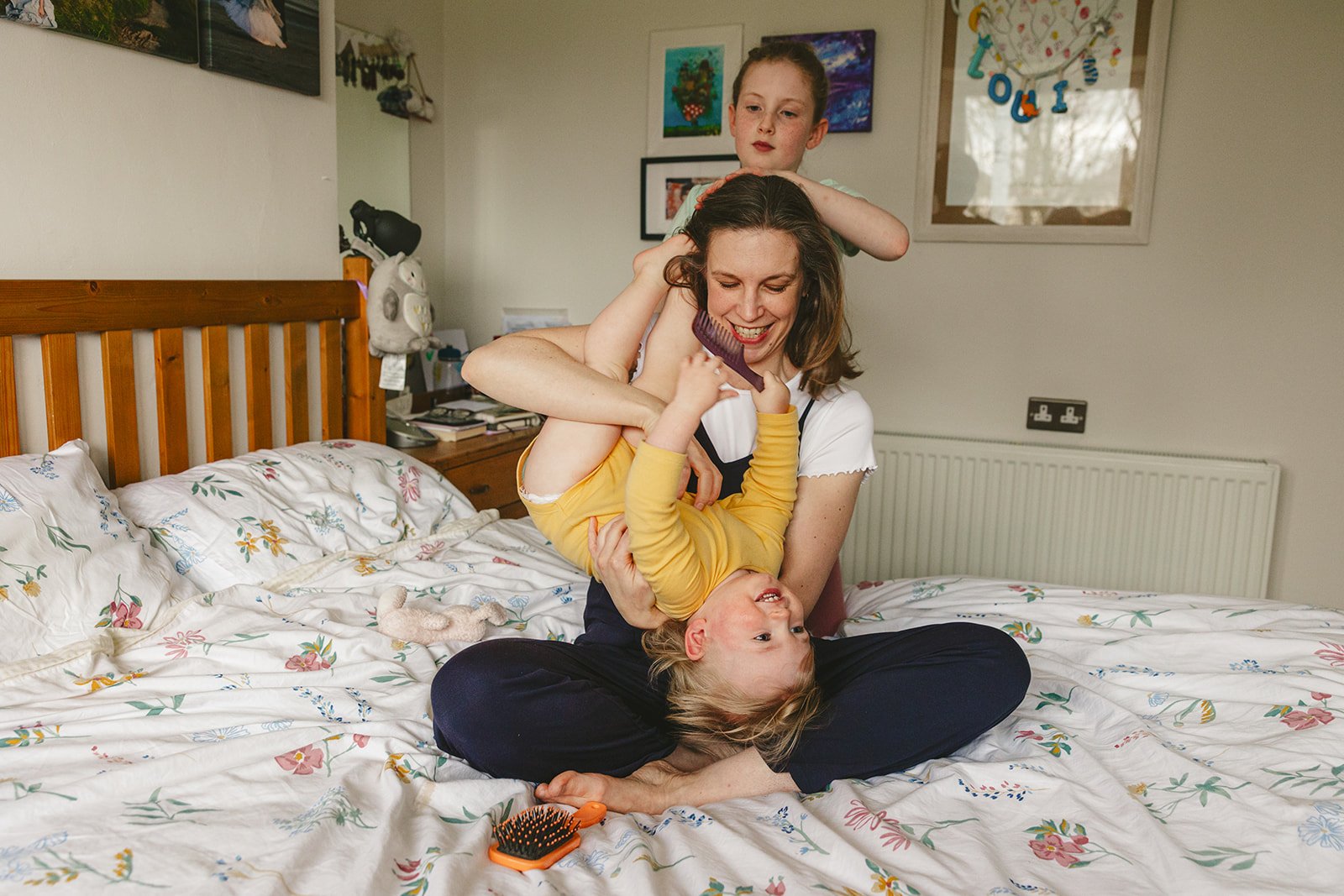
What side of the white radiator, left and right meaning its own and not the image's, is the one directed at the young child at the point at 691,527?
front

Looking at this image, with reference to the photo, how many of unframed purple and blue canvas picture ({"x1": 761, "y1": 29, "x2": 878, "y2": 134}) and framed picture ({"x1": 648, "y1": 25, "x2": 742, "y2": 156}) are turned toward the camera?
2

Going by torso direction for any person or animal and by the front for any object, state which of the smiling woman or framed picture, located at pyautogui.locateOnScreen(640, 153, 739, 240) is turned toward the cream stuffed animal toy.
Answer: the framed picture

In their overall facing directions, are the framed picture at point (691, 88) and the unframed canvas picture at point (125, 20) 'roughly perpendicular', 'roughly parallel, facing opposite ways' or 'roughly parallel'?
roughly perpendicular

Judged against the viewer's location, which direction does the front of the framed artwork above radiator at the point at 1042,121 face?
facing the viewer

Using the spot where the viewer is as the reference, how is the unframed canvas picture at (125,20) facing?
facing the viewer and to the right of the viewer

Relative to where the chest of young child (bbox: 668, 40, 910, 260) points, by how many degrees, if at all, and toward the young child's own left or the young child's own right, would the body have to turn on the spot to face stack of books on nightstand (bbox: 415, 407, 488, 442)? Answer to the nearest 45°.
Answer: approximately 135° to the young child's own right

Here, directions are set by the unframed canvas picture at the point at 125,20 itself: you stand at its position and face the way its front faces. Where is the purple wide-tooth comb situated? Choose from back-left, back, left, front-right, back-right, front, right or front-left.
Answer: front

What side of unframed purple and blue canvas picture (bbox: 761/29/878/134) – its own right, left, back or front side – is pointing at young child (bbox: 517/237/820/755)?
front

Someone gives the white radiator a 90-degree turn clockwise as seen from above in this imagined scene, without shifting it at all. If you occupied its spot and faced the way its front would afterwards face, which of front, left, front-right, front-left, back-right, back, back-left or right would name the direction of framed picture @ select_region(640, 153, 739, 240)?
front

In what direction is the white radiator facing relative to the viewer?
toward the camera

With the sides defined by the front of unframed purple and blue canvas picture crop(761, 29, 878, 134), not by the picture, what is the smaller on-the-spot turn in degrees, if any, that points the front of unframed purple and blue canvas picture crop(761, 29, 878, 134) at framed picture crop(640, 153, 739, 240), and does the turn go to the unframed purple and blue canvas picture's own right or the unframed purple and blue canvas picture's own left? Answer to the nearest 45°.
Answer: approximately 90° to the unframed purple and blue canvas picture's own right

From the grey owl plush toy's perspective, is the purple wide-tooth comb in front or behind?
in front

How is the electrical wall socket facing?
toward the camera
